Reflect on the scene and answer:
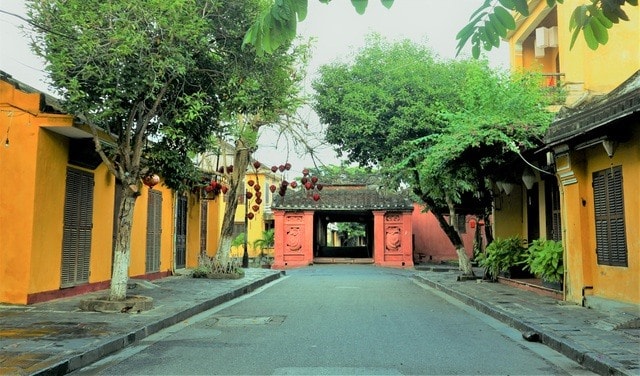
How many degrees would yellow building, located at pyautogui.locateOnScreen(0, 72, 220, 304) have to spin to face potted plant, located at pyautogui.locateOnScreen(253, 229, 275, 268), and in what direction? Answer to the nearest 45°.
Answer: approximately 90° to its left

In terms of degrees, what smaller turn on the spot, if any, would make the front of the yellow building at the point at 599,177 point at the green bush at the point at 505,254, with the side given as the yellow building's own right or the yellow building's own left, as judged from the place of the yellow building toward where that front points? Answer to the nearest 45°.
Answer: approximately 90° to the yellow building's own right

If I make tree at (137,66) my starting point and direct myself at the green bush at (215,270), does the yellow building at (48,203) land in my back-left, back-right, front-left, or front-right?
front-left

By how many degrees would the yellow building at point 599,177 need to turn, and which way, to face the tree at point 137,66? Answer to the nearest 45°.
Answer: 0° — it already faces it

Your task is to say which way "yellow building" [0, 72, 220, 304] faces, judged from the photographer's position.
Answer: facing the viewer and to the right of the viewer

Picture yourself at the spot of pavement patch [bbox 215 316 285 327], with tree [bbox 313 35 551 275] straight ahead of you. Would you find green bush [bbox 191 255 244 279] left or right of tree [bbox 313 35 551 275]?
left

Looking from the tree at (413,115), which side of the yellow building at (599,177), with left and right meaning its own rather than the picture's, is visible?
right

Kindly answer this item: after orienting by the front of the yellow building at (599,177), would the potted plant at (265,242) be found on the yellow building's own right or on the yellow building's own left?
on the yellow building's own right
